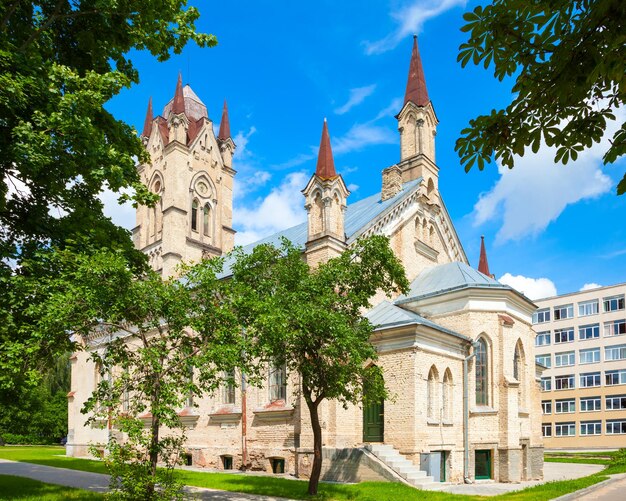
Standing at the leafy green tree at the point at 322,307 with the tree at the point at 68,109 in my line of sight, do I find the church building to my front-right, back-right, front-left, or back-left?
back-right

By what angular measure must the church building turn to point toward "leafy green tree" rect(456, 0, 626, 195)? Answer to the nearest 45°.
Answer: approximately 135° to its left

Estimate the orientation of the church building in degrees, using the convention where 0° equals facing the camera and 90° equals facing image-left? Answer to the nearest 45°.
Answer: approximately 135°

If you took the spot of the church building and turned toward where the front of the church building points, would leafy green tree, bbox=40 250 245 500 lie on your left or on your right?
on your left

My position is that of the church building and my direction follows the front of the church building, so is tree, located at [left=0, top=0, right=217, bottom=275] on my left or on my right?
on my left
